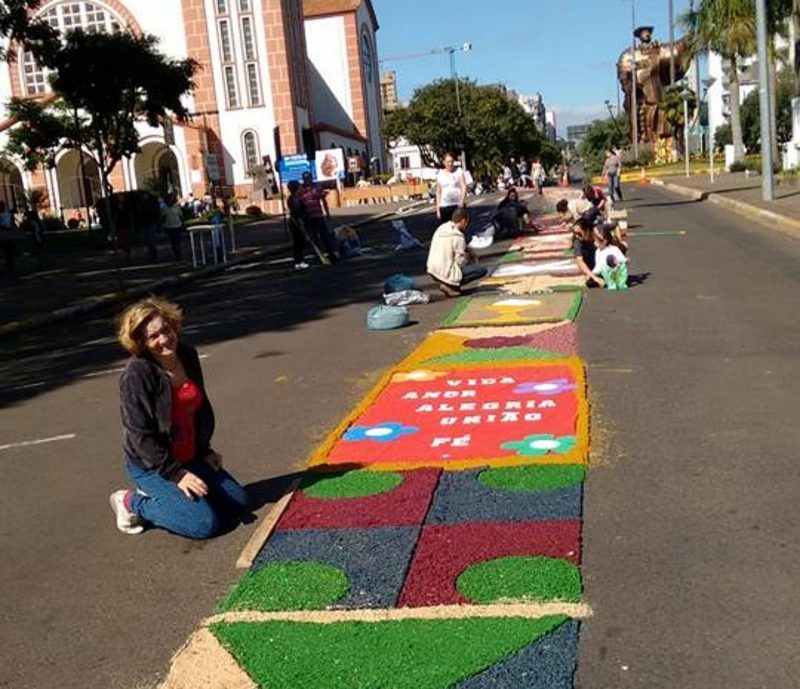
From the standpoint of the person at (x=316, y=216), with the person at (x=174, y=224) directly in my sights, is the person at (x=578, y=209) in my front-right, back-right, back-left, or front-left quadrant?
back-right

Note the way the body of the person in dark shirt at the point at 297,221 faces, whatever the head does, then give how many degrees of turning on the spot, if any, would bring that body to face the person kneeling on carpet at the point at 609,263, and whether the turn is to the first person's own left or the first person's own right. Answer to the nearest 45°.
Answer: approximately 45° to the first person's own right

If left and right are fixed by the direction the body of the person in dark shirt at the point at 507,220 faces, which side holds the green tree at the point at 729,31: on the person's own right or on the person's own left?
on the person's own left

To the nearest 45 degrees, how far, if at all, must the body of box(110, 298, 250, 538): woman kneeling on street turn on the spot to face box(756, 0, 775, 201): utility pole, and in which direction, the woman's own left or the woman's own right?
approximately 90° to the woman's own left

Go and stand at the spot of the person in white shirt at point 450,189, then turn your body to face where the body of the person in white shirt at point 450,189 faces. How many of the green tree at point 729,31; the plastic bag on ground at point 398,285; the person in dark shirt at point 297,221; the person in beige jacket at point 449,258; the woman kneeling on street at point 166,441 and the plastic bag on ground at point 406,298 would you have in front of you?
4

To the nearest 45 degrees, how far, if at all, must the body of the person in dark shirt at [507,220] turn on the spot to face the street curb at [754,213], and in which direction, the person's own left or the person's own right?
approximately 45° to the person's own left

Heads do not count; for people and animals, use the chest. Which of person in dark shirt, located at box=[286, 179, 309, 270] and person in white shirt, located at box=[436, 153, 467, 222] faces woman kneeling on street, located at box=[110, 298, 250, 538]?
the person in white shirt

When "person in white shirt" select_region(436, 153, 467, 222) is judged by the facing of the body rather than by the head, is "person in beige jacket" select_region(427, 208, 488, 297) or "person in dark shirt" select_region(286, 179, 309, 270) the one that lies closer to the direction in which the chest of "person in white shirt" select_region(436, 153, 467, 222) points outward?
the person in beige jacket

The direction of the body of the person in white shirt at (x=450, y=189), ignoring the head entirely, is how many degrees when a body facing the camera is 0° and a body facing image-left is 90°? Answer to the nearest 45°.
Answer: approximately 0°

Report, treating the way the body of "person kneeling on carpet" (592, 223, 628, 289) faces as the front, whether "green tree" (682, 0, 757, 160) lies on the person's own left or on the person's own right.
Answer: on the person's own right

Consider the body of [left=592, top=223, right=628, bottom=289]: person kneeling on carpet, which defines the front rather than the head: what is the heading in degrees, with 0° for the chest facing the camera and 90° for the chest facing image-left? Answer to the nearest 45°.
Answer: approximately 90°
